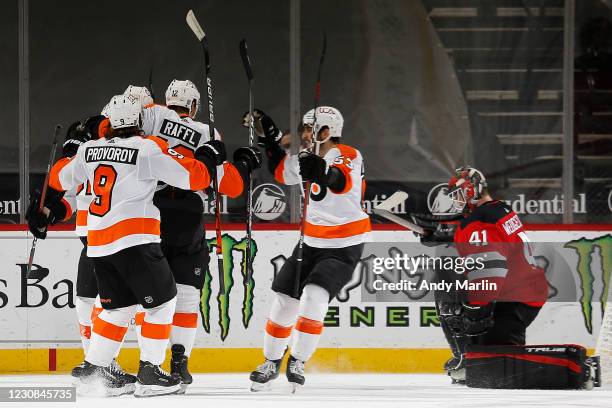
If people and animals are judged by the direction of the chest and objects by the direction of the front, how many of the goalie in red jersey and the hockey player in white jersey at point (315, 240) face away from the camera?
0

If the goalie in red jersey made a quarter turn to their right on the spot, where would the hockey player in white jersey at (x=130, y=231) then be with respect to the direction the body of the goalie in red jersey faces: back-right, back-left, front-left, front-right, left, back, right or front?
back-left

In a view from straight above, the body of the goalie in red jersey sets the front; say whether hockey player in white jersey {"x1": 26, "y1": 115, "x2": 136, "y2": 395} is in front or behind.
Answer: in front

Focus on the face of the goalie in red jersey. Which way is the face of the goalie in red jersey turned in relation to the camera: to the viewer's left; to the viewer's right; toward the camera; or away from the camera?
to the viewer's left

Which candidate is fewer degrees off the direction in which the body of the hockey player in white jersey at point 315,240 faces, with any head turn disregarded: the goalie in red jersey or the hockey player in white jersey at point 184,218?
the hockey player in white jersey

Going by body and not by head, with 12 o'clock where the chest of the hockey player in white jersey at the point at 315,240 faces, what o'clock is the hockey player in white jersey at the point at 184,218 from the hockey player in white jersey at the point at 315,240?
the hockey player in white jersey at the point at 184,218 is roughly at 1 o'clock from the hockey player in white jersey at the point at 315,240.

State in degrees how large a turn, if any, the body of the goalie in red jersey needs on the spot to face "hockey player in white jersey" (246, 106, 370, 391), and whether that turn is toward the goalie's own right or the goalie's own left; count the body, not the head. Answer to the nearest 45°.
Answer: approximately 45° to the goalie's own left

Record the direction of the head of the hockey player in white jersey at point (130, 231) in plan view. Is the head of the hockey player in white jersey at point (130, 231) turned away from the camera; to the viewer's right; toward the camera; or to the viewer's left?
away from the camera

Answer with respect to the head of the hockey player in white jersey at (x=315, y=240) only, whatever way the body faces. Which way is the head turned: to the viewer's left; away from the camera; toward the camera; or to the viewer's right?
to the viewer's left

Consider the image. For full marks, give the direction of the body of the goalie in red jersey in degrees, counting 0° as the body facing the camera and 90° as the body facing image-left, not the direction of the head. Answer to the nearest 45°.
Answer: approximately 90°

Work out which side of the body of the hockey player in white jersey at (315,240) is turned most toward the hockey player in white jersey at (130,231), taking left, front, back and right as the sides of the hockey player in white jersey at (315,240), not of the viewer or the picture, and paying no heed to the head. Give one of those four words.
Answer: front
